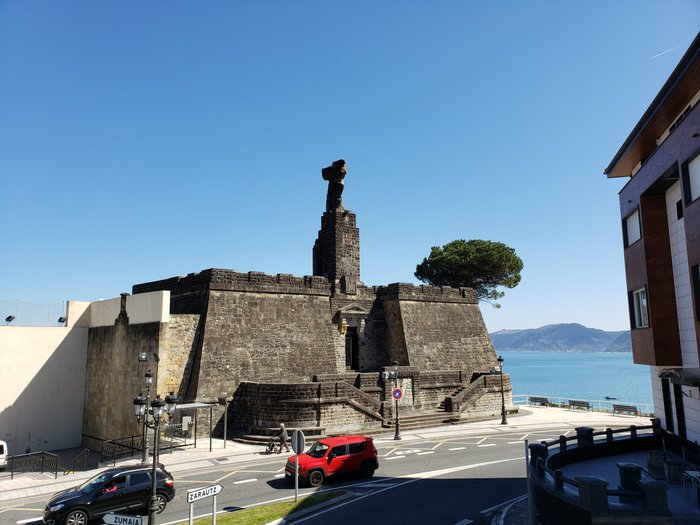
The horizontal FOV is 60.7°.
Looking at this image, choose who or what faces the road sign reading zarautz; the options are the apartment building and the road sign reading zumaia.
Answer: the apartment building

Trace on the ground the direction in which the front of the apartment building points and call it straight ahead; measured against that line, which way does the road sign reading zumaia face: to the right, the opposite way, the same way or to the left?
to the left

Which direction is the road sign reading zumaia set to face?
toward the camera

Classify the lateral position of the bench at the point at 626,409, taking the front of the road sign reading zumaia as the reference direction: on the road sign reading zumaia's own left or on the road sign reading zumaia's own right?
on the road sign reading zumaia's own left

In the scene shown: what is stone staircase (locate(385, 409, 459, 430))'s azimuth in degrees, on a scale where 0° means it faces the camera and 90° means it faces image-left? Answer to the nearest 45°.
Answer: approximately 0°

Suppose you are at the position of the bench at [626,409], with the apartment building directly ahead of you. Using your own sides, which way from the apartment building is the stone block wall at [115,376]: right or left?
right

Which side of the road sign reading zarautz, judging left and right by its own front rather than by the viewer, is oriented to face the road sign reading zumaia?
right

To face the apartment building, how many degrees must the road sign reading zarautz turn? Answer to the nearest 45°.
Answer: approximately 45° to its left

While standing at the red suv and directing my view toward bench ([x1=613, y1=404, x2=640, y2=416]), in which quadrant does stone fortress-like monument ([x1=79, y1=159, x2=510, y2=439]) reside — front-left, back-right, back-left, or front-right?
front-left

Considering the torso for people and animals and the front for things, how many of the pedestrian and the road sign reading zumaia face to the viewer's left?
1

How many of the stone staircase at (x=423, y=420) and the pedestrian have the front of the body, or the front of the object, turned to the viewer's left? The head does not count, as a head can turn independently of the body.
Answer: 1

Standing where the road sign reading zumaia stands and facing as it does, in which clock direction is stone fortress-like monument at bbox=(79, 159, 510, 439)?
The stone fortress-like monument is roughly at 7 o'clock from the road sign reading zumaia.

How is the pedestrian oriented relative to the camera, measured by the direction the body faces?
to the viewer's left

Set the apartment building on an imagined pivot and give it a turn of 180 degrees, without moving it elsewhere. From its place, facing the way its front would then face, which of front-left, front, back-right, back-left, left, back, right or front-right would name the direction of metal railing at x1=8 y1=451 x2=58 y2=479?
back-left
